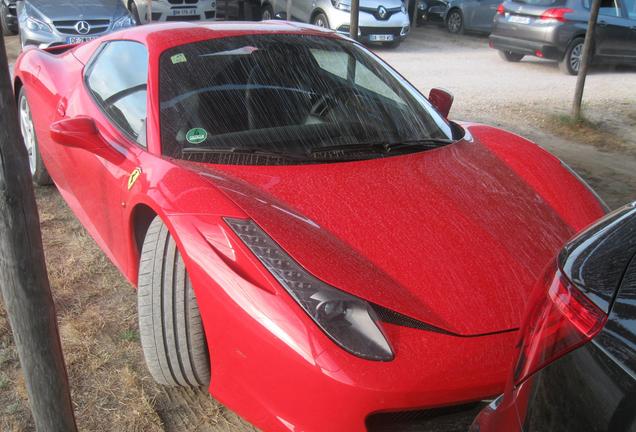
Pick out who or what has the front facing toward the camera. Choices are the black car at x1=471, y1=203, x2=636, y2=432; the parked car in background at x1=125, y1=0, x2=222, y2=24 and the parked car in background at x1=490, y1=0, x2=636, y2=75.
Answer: the parked car in background at x1=125, y1=0, x2=222, y2=24

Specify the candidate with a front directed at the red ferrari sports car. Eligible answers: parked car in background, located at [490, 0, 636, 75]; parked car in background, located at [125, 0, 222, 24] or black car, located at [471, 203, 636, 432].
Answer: parked car in background, located at [125, 0, 222, 24]

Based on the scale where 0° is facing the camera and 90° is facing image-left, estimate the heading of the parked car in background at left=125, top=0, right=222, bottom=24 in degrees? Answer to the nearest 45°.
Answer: approximately 0°

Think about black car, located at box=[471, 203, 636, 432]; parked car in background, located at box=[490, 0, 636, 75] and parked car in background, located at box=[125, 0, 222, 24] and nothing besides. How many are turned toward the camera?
1

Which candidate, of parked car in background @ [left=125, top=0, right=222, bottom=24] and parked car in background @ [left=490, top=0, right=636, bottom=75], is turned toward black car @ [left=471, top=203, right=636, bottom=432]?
parked car in background @ [left=125, top=0, right=222, bottom=24]

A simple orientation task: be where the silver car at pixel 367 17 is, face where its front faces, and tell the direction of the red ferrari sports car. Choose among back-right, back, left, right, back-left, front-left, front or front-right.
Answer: front-right

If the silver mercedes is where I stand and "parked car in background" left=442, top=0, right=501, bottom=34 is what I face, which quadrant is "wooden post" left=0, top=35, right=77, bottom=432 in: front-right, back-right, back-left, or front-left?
back-right

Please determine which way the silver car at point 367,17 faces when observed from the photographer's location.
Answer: facing the viewer and to the right of the viewer

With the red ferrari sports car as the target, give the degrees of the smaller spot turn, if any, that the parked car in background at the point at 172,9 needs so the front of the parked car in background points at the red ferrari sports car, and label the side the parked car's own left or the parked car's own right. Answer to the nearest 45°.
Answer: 0° — it already faces it

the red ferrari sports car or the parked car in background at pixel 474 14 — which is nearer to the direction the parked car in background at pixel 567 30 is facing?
the parked car in background

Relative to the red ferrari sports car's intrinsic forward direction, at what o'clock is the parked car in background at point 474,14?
The parked car in background is roughly at 8 o'clock from the red ferrari sports car.

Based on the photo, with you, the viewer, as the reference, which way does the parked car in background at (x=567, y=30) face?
facing away from the viewer and to the right of the viewer
